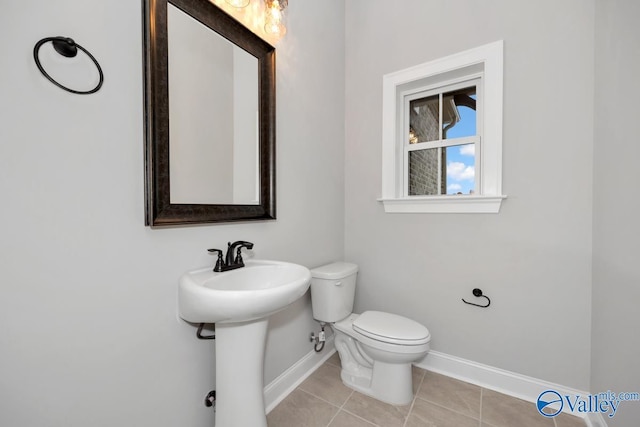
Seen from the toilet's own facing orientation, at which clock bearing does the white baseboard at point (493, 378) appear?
The white baseboard is roughly at 10 o'clock from the toilet.

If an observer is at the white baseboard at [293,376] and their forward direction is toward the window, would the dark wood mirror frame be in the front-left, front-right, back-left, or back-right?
back-right

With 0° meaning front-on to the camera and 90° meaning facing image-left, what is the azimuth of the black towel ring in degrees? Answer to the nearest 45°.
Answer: approximately 315°

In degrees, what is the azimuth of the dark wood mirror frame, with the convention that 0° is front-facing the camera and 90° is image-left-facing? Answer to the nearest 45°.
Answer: approximately 315°
